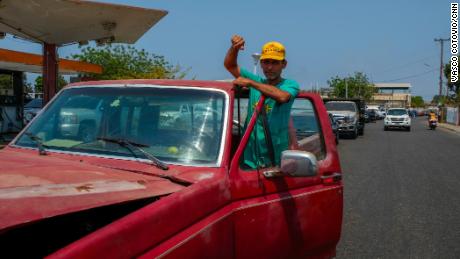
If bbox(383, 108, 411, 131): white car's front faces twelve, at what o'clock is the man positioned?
The man is roughly at 12 o'clock from the white car.

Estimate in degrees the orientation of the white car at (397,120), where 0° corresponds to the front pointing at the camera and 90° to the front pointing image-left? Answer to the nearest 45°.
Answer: approximately 0°

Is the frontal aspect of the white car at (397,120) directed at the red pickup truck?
yes

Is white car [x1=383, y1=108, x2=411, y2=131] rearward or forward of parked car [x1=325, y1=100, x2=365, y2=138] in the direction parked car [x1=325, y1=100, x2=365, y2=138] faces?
rearward

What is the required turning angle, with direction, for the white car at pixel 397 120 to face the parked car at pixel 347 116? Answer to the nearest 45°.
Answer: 0° — it already faces it

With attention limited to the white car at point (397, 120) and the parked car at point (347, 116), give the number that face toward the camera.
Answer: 2

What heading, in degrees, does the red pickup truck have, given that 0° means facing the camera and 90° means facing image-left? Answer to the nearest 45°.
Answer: approximately 45°

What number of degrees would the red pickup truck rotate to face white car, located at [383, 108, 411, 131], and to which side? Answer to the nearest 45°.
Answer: approximately 180°

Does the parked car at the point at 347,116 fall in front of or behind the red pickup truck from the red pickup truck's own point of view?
behind

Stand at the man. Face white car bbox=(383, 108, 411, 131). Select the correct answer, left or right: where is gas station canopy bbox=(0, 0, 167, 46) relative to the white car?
left
